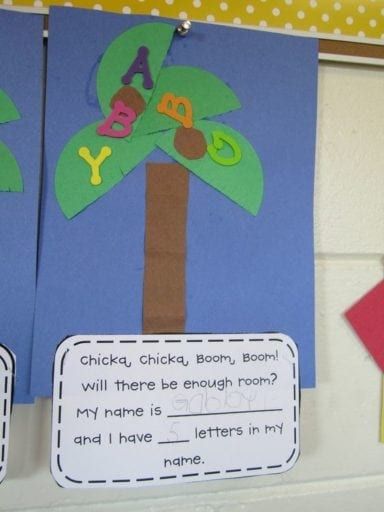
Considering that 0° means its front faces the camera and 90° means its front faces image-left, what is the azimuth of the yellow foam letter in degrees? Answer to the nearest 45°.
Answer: approximately 0°
